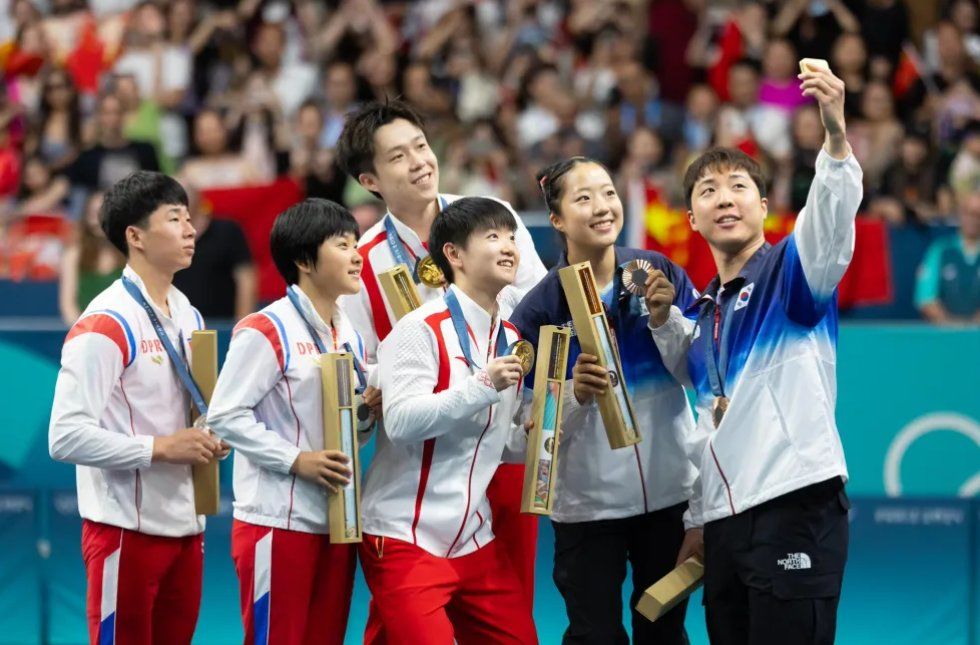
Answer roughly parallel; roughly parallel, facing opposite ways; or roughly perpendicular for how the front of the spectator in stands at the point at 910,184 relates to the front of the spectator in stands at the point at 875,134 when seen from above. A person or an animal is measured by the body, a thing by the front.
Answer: roughly parallel

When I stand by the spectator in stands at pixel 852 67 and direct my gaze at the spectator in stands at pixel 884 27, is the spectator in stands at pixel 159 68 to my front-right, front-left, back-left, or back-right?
back-left

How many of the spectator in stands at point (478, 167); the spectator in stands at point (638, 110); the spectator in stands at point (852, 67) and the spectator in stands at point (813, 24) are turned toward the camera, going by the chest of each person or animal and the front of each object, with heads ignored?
4

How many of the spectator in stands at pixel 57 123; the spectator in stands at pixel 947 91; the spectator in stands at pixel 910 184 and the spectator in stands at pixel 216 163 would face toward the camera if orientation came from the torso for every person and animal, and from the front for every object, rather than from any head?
4

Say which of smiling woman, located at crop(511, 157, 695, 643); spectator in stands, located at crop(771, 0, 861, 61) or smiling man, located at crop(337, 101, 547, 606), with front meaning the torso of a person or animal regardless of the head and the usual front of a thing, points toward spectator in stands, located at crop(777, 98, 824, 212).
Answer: spectator in stands, located at crop(771, 0, 861, 61)

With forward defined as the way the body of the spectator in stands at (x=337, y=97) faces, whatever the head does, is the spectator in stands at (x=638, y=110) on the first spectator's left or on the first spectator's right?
on the first spectator's left

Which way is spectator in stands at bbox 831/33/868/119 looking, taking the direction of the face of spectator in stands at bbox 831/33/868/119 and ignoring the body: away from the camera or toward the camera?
toward the camera

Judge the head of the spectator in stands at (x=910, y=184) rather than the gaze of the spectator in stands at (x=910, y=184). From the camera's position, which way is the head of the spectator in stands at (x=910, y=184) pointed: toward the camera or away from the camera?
toward the camera

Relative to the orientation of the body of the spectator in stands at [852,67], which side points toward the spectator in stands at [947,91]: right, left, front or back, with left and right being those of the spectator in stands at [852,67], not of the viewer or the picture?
left

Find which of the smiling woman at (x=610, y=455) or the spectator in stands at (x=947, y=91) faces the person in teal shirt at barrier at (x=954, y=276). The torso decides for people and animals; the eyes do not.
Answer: the spectator in stands at (x=947, y=91)

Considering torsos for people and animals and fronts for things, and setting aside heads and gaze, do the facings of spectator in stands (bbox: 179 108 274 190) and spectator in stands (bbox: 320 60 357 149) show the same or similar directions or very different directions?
same or similar directions

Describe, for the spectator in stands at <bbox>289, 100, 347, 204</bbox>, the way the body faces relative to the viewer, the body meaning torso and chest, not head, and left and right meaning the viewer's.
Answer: facing the viewer

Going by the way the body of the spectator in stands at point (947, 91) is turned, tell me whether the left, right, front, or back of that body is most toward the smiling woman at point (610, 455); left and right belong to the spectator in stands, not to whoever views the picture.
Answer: front

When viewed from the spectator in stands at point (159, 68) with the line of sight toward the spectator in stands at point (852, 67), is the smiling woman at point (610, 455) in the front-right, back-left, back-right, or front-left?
front-right
